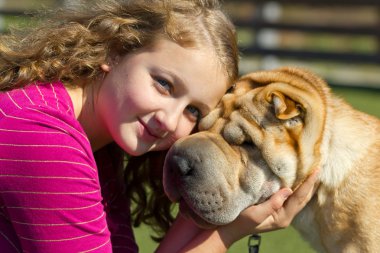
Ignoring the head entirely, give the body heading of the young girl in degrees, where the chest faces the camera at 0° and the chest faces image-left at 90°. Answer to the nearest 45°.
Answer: approximately 315°

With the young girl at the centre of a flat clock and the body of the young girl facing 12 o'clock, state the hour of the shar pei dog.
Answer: The shar pei dog is roughly at 11 o'clock from the young girl.
